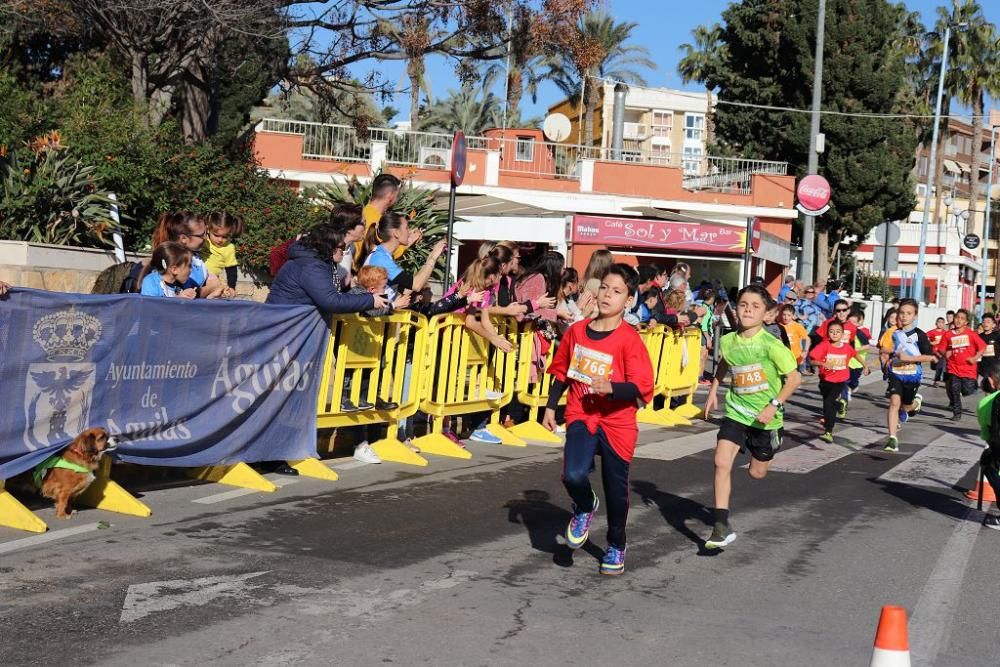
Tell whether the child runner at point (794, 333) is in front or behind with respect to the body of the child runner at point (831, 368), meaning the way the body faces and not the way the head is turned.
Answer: behind

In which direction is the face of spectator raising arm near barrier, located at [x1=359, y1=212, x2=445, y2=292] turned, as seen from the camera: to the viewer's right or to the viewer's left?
to the viewer's right

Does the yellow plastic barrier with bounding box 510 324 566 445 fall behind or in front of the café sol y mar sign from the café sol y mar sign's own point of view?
in front

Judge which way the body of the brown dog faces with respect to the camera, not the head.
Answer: to the viewer's right

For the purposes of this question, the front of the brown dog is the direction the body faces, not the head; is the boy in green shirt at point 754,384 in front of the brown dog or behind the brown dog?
in front

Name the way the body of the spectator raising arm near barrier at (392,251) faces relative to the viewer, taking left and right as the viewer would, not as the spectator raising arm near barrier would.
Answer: facing to the right of the viewer

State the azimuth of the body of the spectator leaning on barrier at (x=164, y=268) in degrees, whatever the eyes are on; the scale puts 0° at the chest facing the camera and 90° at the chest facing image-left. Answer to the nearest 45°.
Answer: approximately 270°

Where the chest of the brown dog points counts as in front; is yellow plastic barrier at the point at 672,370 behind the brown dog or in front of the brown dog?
in front

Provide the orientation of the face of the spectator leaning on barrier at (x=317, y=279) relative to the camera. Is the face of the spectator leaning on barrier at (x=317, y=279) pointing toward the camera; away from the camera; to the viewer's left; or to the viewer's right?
to the viewer's right

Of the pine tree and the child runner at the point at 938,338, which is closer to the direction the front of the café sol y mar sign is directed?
the child runner

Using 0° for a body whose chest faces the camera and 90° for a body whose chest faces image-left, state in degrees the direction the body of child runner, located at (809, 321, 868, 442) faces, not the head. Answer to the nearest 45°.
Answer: approximately 0°

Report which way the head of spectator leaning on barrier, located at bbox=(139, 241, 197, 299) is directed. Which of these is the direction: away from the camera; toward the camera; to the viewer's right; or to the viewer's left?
to the viewer's right
